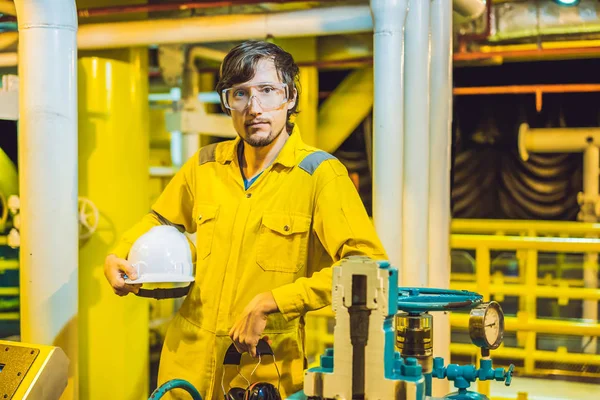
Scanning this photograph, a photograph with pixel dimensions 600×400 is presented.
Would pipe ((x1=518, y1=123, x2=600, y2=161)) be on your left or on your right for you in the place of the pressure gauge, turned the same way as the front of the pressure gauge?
on your left

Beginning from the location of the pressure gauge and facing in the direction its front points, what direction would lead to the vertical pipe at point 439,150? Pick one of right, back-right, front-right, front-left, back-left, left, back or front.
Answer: back-left

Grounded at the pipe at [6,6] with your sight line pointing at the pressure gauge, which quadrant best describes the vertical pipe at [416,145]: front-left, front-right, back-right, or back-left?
front-left

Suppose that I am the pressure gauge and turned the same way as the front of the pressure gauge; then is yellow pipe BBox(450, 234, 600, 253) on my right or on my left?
on my left

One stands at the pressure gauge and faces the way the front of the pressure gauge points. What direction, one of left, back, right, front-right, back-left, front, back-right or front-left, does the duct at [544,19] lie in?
back-left

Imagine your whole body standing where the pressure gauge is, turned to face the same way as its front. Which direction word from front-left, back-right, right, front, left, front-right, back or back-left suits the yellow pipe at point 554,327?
back-left

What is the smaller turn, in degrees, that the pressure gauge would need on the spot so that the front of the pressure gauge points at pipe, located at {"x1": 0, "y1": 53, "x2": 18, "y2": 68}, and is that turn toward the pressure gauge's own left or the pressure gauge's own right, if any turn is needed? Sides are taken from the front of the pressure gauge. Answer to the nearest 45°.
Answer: approximately 180°

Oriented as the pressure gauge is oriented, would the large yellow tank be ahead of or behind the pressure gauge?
behind

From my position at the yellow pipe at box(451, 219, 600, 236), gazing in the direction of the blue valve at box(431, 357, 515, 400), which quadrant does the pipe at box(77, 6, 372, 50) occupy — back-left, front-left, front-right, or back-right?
front-right

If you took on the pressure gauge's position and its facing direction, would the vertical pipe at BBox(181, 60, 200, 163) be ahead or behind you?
behind

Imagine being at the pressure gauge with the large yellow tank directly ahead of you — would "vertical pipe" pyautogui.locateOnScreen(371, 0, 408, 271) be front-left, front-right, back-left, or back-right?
front-right
